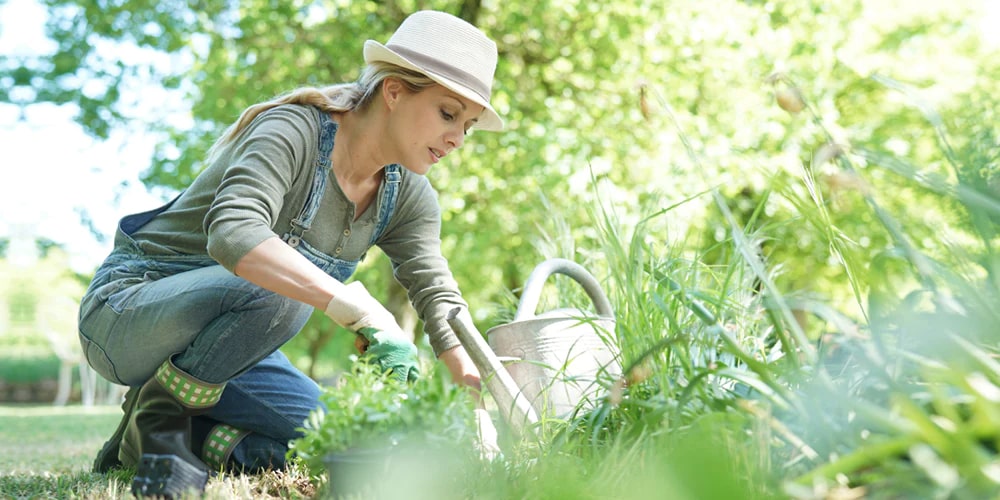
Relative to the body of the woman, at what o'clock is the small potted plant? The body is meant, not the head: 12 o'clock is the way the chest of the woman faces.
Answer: The small potted plant is roughly at 1 o'clock from the woman.

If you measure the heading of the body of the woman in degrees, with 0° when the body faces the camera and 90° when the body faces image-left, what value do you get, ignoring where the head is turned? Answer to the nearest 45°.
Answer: approximately 315°
